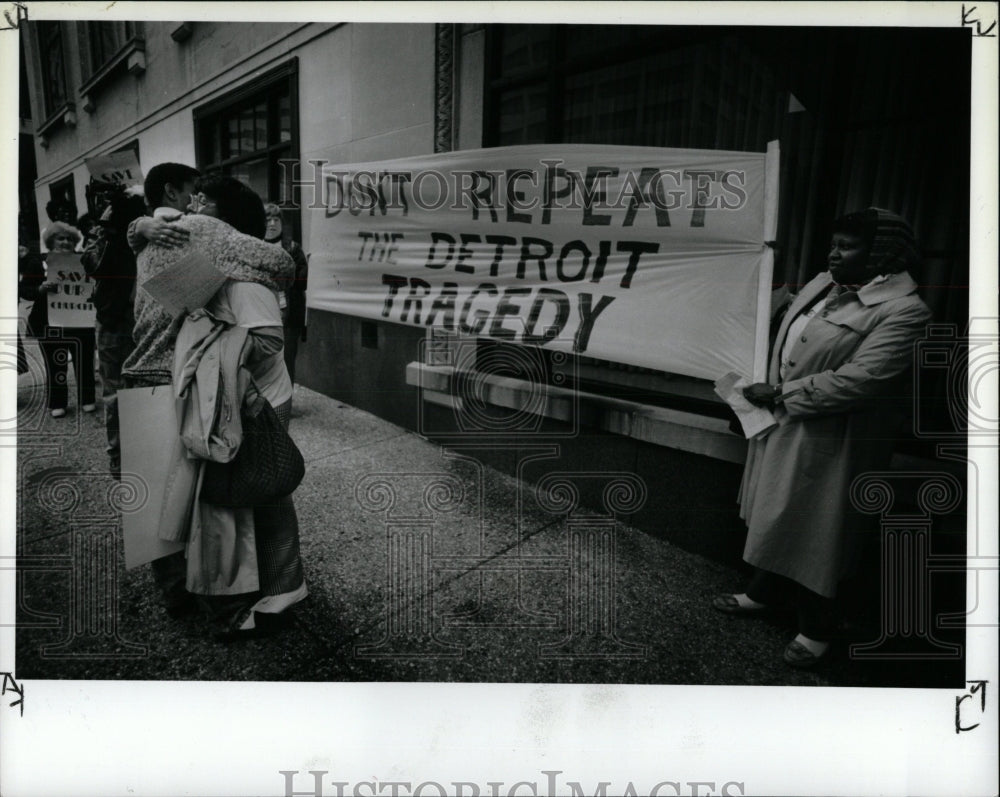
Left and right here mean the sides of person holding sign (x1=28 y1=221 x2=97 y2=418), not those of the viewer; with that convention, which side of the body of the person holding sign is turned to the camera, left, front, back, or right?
front

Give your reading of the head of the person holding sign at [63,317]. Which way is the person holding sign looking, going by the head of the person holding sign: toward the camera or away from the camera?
toward the camera

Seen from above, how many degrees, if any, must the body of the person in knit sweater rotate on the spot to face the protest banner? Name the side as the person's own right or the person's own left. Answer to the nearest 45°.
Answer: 0° — they already face it

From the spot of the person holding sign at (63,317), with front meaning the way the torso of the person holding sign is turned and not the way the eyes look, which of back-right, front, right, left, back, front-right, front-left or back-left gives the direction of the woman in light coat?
front-left

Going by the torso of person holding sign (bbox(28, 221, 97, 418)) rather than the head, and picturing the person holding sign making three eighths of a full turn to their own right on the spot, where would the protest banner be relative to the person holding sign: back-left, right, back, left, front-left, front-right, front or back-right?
back

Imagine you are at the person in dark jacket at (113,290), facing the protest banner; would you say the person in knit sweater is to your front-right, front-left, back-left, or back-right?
front-right

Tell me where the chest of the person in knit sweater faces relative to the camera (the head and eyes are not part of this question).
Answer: to the viewer's right

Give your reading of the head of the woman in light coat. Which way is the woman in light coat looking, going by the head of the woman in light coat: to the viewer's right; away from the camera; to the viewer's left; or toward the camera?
to the viewer's left

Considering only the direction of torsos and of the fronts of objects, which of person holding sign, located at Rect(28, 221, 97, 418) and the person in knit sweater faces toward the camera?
the person holding sign

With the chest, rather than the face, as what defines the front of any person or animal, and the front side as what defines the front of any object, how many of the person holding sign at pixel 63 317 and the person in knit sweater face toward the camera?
1

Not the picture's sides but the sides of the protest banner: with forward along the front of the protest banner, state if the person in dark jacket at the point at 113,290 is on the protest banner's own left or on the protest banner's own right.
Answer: on the protest banner's own right
